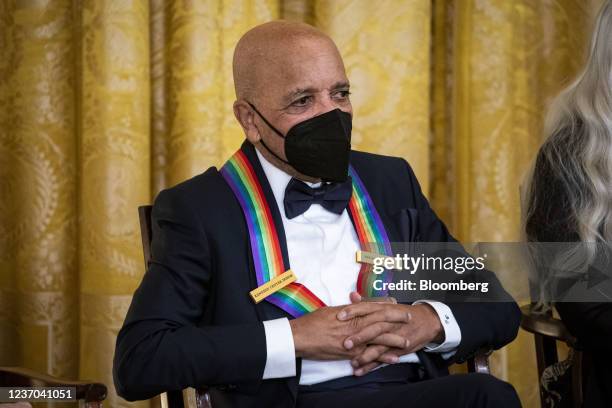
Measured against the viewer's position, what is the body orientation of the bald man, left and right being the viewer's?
facing the viewer and to the right of the viewer

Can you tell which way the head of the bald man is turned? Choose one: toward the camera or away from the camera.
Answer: toward the camera
